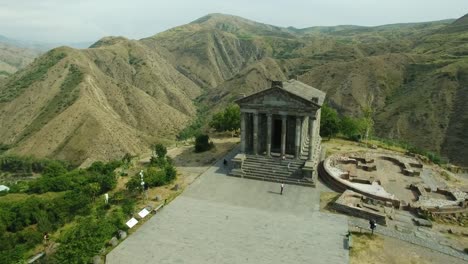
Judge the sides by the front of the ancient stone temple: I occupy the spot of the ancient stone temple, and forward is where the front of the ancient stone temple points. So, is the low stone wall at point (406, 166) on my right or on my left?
on my left

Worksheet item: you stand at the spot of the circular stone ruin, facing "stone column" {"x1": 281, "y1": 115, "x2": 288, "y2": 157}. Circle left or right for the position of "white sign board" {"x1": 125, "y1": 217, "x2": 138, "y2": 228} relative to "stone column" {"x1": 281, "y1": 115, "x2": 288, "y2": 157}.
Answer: left

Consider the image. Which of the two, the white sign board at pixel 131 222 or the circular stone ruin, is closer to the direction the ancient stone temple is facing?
the white sign board

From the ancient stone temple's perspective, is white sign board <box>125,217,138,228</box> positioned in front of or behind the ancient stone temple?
in front

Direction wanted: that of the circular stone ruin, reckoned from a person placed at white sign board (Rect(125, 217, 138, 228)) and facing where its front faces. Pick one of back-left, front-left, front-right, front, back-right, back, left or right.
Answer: front-left

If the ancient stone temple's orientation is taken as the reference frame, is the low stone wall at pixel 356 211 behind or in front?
in front

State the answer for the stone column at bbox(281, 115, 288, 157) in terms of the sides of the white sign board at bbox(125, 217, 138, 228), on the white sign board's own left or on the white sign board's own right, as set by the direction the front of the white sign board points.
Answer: on the white sign board's own left

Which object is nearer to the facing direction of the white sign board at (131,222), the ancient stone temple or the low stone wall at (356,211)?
the low stone wall

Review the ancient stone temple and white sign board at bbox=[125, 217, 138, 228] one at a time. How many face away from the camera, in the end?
0

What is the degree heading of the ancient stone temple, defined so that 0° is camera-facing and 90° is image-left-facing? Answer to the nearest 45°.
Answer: approximately 0°

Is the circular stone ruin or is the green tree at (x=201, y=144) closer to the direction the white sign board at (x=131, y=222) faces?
the circular stone ruin

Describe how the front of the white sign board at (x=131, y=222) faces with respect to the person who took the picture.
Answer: facing the viewer and to the right of the viewer

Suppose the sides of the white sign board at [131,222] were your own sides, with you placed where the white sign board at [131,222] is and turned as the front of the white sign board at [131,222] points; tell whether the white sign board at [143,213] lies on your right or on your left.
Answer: on your left
